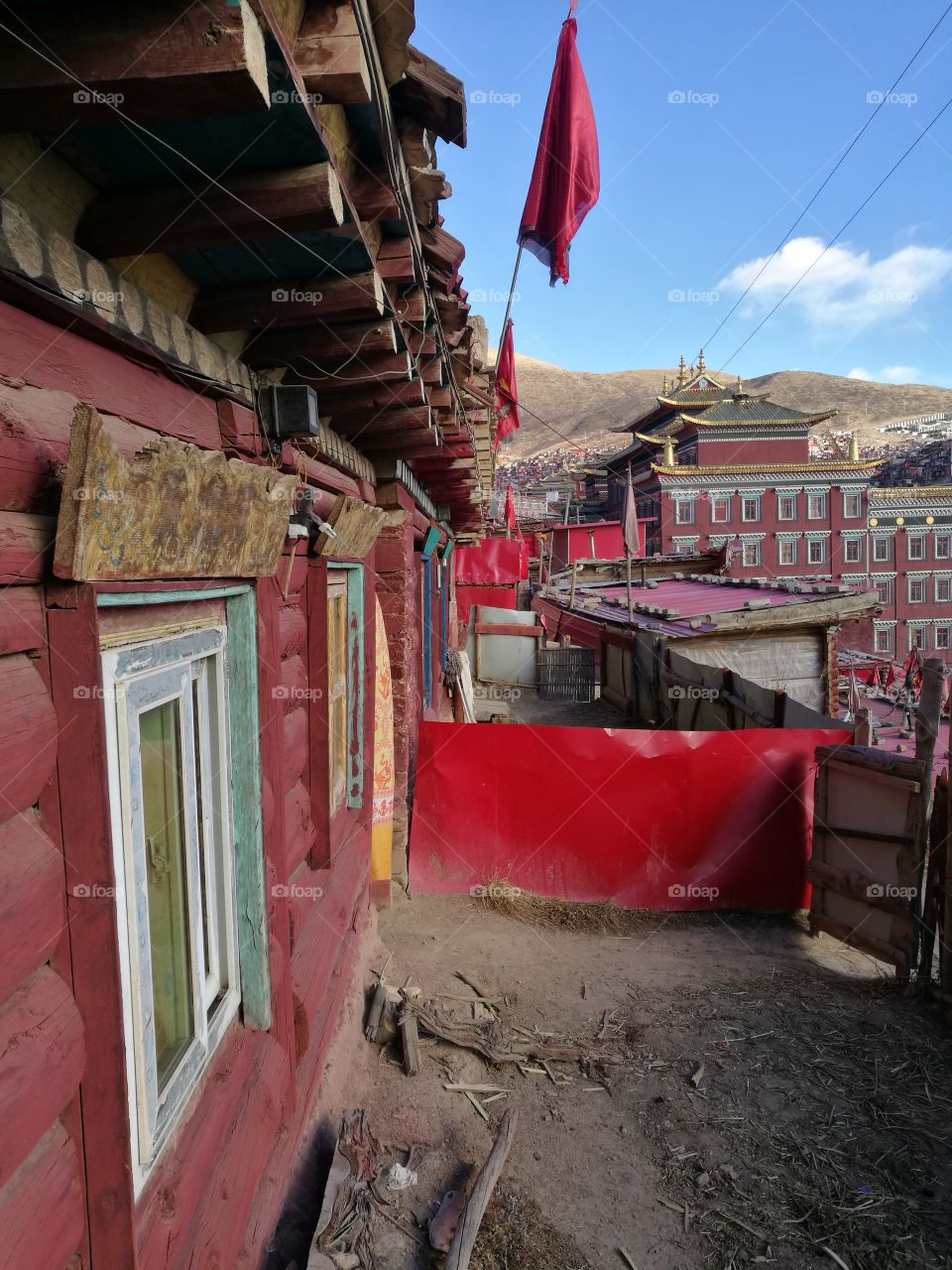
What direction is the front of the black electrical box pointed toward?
to the viewer's right

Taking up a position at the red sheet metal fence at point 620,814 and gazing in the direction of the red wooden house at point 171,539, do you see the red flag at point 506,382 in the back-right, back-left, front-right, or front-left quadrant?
back-right

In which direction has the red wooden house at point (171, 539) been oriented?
to the viewer's right

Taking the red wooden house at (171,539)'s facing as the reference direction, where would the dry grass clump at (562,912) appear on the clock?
The dry grass clump is roughly at 10 o'clock from the red wooden house.

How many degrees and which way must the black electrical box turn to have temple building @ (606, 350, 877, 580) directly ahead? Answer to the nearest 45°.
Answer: approximately 45° to its left

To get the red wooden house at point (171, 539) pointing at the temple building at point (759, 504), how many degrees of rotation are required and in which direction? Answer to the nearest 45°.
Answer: approximately 45° to its left

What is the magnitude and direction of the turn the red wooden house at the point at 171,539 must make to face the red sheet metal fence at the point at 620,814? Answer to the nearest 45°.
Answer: approximately 45° to its left

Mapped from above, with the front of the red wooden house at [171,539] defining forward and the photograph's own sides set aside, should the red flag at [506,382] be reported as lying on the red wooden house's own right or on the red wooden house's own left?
on the red wooden house's own left

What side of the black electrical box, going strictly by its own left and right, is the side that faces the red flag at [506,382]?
left

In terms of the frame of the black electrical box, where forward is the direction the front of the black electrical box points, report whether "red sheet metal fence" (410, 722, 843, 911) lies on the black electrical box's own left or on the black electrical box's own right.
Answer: on the black electrical box's own left
